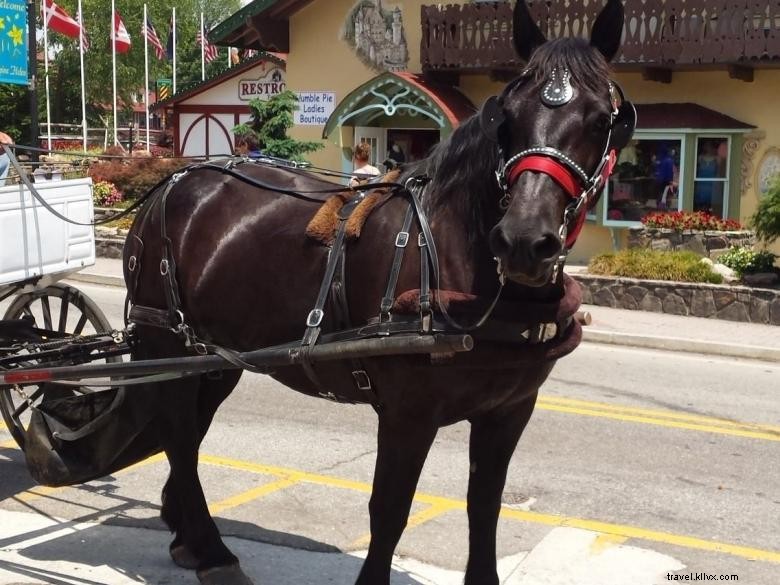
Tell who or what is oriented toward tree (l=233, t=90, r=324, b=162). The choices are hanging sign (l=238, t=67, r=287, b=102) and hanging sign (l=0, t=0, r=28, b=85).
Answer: hanging sign (l=238, t=67, r=287, b=102)

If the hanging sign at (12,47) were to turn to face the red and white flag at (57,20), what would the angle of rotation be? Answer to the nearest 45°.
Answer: approximately 180°

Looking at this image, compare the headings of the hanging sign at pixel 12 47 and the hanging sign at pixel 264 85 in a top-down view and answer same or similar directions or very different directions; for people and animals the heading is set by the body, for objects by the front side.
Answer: same or similar directions

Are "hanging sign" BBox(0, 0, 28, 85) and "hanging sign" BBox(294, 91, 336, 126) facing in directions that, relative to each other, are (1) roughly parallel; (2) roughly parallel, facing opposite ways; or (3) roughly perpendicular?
roughly parallel

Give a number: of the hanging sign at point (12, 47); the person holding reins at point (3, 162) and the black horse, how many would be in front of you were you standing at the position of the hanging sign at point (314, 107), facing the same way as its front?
3

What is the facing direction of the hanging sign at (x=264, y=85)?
toward the camera

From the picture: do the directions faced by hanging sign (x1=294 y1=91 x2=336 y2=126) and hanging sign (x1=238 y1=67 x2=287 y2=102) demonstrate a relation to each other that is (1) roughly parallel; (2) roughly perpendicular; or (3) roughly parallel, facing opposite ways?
roughly parallel

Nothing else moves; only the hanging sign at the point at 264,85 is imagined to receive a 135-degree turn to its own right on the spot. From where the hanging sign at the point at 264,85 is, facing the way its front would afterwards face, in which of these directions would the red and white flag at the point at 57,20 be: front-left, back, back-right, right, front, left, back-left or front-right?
left

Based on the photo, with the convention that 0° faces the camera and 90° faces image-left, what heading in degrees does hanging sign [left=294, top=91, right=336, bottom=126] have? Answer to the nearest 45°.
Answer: approximately 0°

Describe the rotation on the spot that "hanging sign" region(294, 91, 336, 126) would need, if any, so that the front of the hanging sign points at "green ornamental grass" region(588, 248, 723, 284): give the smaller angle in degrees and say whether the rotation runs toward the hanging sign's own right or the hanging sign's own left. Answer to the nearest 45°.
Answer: approximately 45° to the hanging sign's own left

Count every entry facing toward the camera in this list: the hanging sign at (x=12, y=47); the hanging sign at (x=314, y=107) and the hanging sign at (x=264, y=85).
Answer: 3

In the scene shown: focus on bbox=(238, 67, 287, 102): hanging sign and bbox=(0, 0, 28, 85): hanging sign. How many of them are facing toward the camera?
2

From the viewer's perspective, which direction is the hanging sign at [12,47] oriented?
toward the camera

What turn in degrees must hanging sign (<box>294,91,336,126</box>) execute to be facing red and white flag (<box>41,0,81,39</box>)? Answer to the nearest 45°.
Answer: approximately 135° to its right

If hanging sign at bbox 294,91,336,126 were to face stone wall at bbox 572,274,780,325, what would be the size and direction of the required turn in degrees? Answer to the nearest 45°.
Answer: approximately 45° to its left

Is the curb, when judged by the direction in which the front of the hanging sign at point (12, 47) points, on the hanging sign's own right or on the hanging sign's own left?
on the hanging sign's own left
